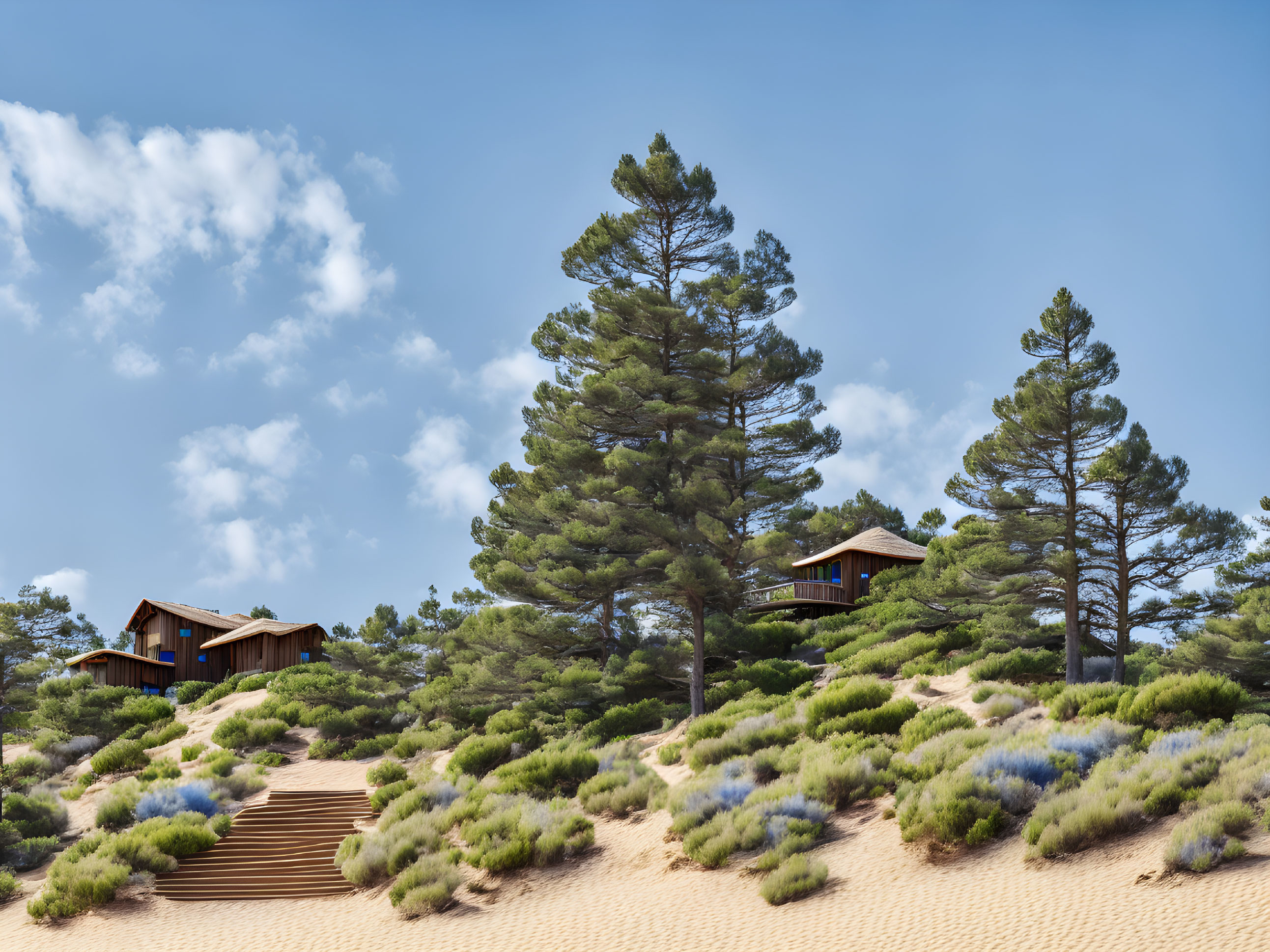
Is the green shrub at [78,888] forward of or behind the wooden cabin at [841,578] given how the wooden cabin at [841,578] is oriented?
forward

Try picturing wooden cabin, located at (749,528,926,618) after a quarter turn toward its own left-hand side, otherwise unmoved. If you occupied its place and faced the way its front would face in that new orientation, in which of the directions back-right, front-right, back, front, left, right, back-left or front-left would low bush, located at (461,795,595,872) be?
front-right

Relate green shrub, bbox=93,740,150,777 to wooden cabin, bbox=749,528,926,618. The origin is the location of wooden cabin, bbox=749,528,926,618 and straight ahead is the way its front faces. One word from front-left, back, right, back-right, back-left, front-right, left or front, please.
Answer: front

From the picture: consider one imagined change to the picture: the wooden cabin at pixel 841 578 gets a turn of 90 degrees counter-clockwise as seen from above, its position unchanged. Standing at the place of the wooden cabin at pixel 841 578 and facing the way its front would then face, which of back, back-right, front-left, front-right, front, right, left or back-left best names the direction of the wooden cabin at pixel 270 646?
back-right

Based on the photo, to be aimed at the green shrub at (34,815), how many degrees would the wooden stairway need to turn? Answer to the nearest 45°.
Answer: approximately 135° to its right

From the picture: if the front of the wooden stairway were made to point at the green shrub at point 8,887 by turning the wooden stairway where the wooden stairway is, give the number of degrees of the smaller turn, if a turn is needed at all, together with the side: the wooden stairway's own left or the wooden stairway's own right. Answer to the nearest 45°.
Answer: approximately 90° to the wooden stairway's own right

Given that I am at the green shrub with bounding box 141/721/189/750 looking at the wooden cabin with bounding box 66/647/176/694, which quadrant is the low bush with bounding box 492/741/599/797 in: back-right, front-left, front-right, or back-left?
back-right

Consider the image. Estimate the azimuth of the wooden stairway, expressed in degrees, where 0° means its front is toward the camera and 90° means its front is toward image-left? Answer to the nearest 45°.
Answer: approximately 0°

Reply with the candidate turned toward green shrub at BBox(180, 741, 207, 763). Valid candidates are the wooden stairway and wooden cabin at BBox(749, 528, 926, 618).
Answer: the wooden cabin

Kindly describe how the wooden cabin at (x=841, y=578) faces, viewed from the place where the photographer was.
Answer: facing the viewer and to the left of the viewer

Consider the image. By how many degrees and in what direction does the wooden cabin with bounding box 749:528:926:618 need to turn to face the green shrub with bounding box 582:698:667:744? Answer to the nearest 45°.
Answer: approximately 45° to its left

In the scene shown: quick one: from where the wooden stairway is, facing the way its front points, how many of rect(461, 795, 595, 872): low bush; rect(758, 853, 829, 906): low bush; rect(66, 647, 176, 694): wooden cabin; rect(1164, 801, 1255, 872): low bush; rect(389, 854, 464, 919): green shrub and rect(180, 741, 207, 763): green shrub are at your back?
2

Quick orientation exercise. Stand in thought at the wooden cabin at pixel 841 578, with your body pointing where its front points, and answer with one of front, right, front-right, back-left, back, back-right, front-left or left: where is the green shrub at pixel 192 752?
front

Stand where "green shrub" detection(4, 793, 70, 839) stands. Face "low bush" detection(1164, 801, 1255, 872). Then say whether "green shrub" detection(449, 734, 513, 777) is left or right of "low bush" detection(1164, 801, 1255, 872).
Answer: left

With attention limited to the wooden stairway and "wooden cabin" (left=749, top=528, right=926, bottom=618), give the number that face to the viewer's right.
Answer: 0

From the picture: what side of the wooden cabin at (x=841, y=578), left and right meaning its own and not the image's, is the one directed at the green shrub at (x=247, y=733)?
front

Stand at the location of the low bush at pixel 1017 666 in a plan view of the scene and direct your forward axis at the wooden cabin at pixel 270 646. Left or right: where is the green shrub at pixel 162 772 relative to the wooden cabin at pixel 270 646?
left

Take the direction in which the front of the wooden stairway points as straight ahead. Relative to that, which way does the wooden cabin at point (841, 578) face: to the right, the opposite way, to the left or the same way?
to the right
